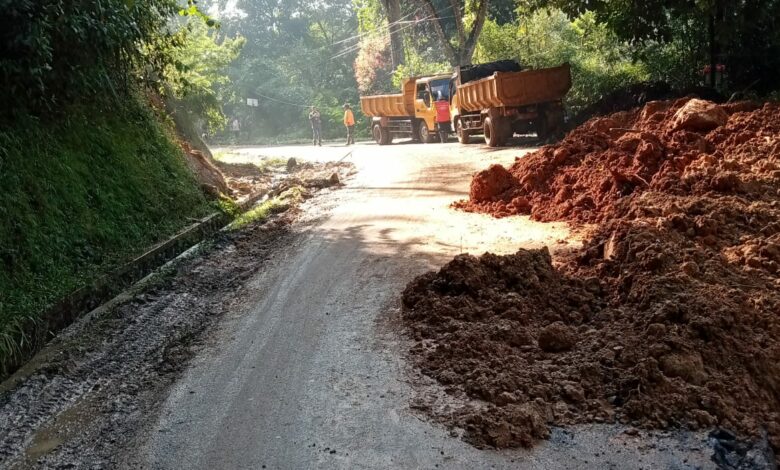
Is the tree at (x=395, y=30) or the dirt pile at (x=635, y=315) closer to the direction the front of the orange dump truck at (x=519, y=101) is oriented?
the tree

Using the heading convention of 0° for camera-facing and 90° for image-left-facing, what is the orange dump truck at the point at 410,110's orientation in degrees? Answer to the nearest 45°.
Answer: approximately 315°

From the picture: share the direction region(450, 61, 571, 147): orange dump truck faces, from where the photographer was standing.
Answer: facing away from the viewer and to the left of the viewer

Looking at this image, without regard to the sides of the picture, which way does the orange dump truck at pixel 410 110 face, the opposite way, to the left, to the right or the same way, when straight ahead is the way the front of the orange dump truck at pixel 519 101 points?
the opposite way

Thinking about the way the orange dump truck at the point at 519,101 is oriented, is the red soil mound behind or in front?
behind

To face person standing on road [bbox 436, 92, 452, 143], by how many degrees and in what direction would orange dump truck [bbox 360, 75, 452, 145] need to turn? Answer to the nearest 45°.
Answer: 0° — it already faces them

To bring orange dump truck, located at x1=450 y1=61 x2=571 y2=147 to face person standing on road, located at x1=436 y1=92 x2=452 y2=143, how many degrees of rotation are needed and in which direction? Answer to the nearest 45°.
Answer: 0° — it already faces them

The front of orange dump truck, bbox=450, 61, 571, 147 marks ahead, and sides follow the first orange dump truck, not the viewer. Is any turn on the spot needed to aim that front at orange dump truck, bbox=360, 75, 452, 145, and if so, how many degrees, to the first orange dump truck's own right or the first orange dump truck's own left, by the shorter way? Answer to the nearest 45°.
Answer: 0° — it already faces it
